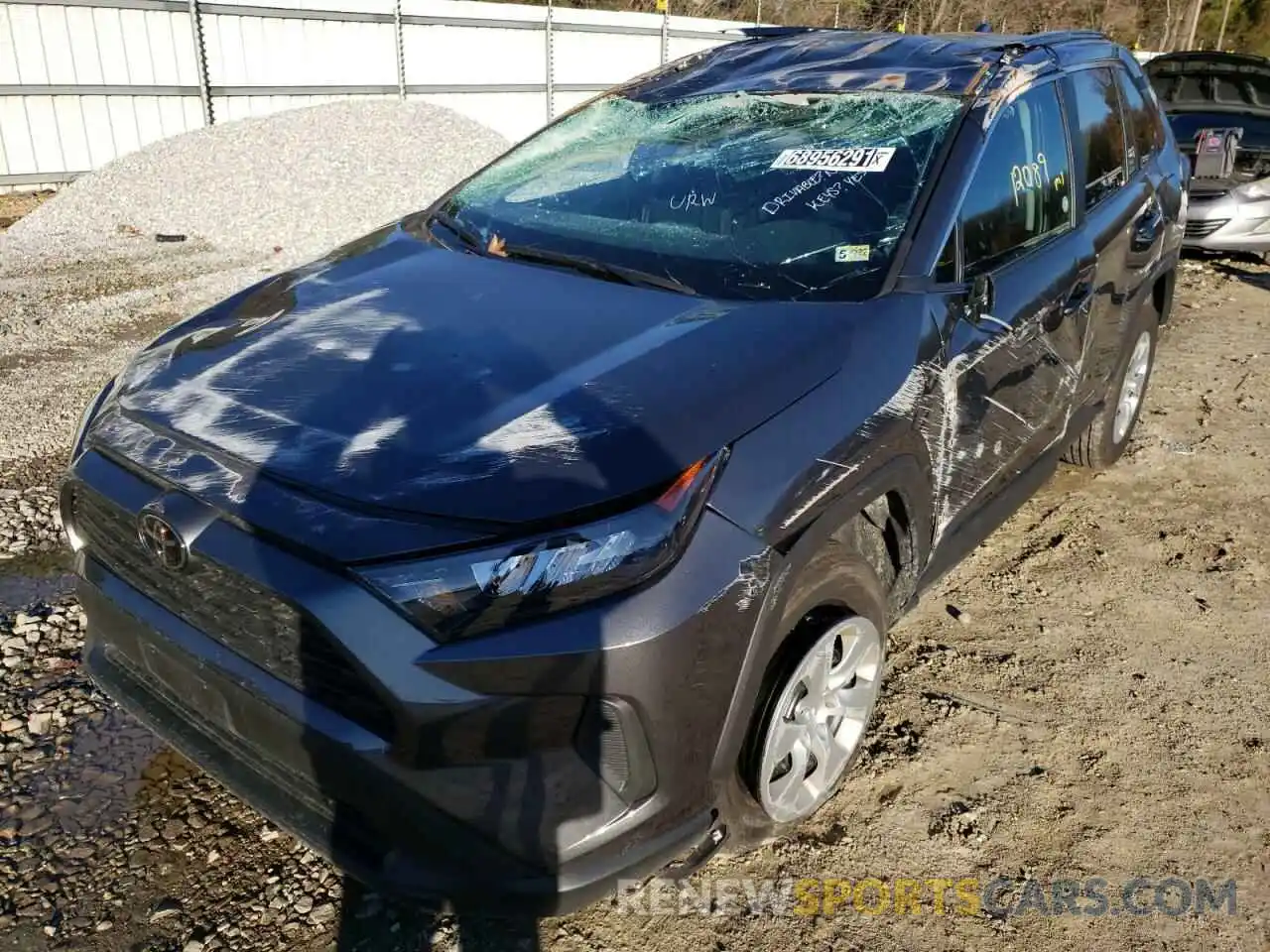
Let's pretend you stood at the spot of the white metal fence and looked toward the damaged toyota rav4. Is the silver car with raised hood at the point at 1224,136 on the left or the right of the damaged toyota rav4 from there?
left

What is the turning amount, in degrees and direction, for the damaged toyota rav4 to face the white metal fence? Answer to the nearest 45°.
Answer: approximately 135° to its right

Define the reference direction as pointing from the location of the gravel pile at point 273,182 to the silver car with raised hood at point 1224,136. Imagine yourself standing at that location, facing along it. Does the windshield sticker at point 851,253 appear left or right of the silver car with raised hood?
right

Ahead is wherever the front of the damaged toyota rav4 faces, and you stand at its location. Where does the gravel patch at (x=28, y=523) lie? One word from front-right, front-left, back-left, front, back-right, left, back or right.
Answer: right

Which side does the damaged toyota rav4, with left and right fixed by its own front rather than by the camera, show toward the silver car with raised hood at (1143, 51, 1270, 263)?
back

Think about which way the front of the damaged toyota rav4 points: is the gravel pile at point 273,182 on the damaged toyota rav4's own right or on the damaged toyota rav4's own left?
on the damaged toyota rav4's own right

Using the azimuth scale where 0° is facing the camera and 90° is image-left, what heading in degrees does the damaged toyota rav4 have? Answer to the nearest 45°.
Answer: approximately 45°
